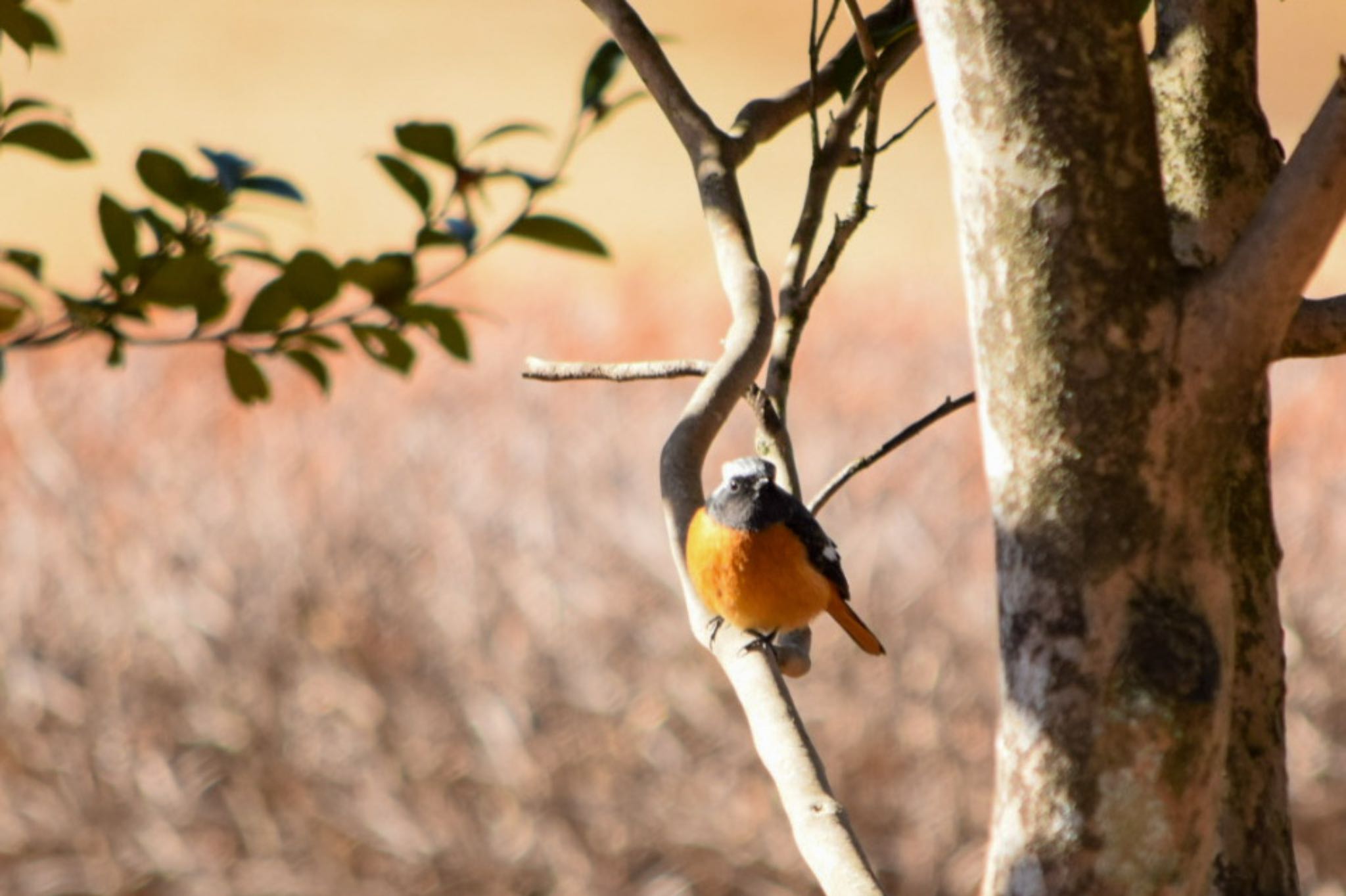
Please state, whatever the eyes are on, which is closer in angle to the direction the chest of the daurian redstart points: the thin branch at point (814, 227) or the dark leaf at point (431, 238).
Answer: the dark leaf

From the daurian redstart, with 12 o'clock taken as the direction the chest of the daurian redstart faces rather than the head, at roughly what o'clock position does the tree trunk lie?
The tree trunk is roughly at 8 o'clock from the daurian redstart.

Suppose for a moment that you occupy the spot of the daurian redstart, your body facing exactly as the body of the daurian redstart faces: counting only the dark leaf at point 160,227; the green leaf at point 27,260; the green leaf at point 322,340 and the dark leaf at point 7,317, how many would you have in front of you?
4

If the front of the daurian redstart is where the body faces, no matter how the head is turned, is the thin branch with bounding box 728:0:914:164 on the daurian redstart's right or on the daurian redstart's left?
on the daurian redstart's left

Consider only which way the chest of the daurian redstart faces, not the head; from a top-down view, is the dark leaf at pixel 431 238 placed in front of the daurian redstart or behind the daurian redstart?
in front

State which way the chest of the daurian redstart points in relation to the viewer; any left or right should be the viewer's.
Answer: facing the viewer and to the left of the viewer

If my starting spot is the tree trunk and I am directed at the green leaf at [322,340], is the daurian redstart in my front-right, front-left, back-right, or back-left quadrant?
front-right

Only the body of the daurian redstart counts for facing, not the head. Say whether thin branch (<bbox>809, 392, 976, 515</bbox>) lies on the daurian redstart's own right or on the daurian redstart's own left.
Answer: on the daurian redstart's own left
